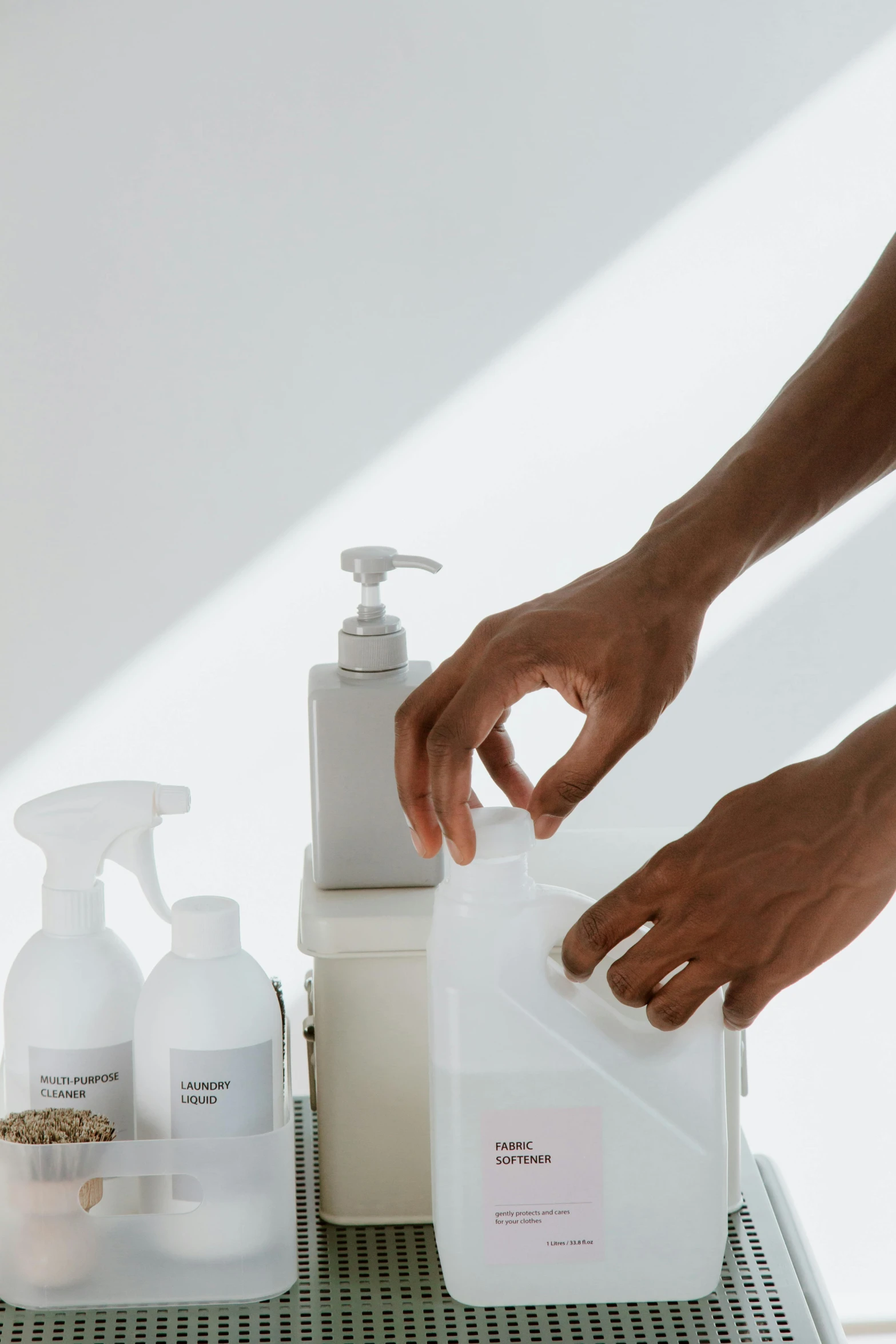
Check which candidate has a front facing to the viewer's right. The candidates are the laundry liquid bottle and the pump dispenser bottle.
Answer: the pump dispenser bottle

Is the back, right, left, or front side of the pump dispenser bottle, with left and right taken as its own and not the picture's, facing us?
right
